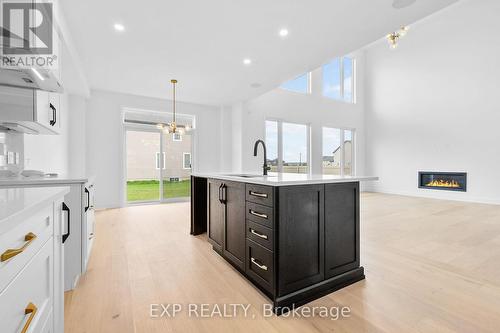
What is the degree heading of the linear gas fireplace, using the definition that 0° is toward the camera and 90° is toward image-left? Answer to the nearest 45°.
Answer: approximately 45°

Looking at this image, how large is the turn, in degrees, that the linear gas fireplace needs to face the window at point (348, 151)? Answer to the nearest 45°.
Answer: approximately 45° to its right
